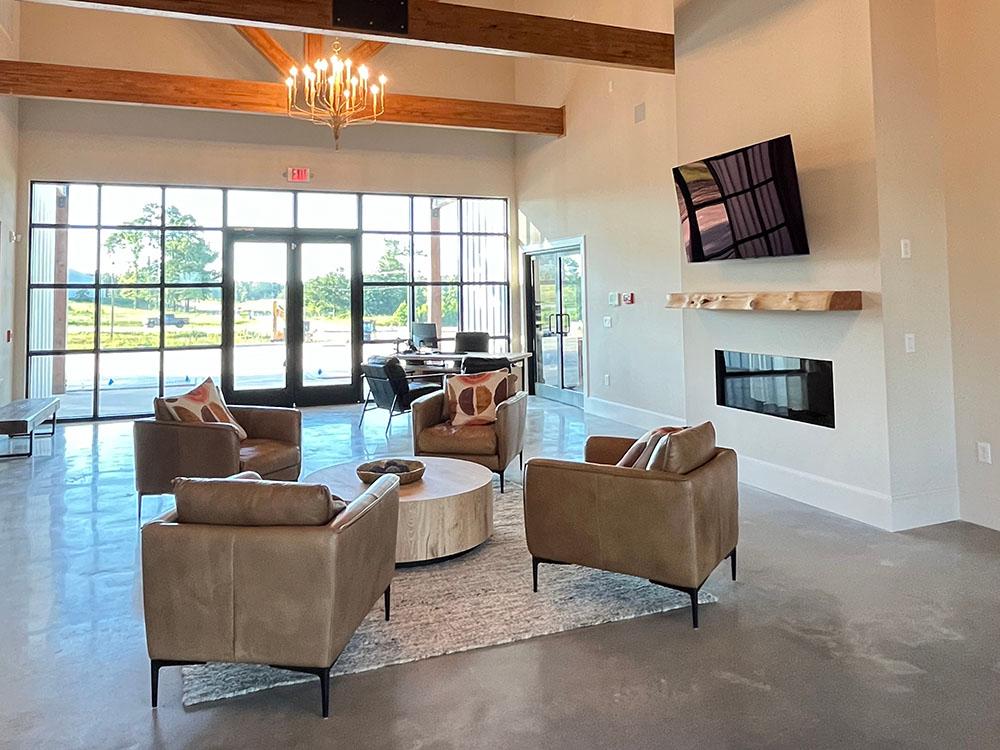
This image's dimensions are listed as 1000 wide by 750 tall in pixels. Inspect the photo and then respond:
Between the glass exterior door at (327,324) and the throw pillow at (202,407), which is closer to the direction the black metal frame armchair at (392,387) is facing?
the glass exterior door

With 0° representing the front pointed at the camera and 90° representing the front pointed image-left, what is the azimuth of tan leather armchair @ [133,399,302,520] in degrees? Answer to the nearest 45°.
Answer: approximately 315°

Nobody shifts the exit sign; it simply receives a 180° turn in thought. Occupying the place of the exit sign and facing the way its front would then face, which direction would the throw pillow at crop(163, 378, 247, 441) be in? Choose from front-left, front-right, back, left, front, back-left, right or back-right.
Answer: back

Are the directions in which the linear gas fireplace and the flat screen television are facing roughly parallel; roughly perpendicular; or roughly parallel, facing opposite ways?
roughly parallel

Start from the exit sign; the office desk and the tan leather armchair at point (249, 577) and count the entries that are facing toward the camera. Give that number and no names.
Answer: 2

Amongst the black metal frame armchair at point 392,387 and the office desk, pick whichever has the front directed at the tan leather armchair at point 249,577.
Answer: the office desk

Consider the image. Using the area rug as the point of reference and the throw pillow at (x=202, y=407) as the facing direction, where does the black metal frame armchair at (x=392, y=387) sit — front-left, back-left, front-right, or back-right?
front-right

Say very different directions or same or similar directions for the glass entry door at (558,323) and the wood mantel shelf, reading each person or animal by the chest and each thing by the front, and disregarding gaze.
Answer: same or similar directions

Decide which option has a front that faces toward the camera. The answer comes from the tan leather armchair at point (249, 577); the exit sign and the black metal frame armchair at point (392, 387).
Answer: the exit sign

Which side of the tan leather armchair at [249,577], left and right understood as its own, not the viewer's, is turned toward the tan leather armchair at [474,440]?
front

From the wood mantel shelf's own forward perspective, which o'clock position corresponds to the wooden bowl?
The wooden bowl is roughly at 12 o'clock from the wood mantel shelf.

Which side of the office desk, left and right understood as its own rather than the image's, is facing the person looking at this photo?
back

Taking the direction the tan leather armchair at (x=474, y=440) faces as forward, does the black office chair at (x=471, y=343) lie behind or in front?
behind

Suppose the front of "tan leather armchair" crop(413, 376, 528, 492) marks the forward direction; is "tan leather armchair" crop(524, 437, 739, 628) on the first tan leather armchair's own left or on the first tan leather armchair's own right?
on the first tan leather armchair's own left

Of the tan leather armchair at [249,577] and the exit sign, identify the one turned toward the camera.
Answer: the exit sign
